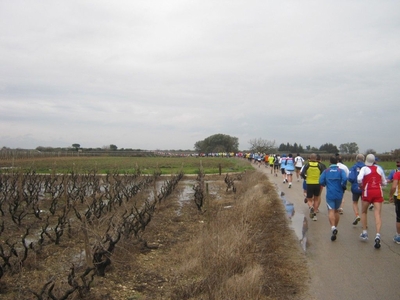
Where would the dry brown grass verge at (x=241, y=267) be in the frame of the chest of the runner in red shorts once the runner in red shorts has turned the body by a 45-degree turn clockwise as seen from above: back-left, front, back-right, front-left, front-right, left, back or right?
back

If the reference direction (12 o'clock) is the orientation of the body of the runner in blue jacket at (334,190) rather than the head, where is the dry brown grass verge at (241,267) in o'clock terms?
The dry brown grass verge is roughly at 7 o'clock from the runner in blue jacket.

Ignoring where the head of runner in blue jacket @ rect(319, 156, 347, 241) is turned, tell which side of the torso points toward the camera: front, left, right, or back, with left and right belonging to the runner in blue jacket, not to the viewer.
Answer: back

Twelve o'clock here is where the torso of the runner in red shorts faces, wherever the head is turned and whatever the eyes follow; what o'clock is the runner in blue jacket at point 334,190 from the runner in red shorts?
The runner in blue jacket is roughly at 10 o'clock from the runner in red shorts.

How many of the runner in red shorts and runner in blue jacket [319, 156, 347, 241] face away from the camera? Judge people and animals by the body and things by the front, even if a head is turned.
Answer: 2

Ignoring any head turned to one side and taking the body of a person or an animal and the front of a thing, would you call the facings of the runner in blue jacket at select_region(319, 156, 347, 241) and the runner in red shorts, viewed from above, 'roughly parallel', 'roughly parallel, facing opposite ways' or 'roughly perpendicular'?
roughly parallel

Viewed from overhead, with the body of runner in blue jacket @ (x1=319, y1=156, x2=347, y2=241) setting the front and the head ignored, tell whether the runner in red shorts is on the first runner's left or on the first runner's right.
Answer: on the first runner's right

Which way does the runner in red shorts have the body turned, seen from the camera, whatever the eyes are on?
away from the camera
